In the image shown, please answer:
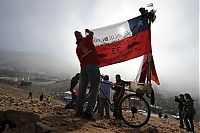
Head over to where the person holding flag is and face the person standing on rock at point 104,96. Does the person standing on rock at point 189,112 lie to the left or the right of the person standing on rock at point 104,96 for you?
right

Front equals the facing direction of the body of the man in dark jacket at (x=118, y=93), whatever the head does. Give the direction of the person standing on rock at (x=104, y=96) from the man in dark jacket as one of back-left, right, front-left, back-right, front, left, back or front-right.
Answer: right

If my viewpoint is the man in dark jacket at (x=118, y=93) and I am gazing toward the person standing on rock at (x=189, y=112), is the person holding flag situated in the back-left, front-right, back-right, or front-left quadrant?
back-right
